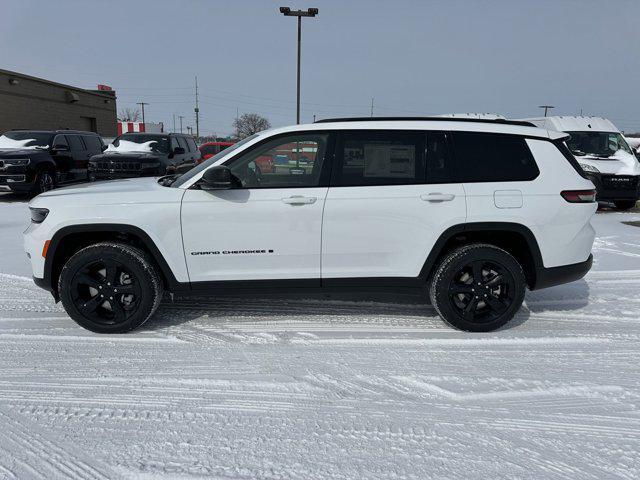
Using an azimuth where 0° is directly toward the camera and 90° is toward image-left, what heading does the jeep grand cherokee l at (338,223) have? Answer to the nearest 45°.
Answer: approximately 90°

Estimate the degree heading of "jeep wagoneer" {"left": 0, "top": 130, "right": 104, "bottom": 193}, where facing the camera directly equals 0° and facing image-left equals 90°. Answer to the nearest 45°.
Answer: approximately 45°

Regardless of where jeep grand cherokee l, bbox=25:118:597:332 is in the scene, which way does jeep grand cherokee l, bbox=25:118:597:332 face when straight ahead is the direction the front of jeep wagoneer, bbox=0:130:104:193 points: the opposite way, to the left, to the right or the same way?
to the right

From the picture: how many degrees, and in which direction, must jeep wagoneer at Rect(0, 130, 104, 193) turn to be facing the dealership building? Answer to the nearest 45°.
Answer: approximately 135° to its right

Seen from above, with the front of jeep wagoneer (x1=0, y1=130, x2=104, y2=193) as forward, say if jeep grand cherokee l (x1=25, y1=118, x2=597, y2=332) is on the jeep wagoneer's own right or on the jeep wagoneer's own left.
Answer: on the jeep wagoneer's own left

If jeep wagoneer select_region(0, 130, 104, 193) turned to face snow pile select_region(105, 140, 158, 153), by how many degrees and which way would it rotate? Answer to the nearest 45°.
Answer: approximately 135° to its left

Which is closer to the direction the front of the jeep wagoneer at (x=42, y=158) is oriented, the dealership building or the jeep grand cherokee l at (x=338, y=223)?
the jeep grand cherokee l

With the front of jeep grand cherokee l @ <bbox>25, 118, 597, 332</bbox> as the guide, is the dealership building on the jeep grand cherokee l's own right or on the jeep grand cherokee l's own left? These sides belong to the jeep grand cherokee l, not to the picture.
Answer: on the jeep grand cherokee l's own right

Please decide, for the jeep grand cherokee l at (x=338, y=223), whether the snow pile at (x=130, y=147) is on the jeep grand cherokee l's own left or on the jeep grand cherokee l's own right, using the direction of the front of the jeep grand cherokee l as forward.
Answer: on the jeep grand cherokee l's own right

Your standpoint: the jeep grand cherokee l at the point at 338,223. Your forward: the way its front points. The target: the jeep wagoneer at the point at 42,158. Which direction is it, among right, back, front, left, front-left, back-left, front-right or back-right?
front-right
